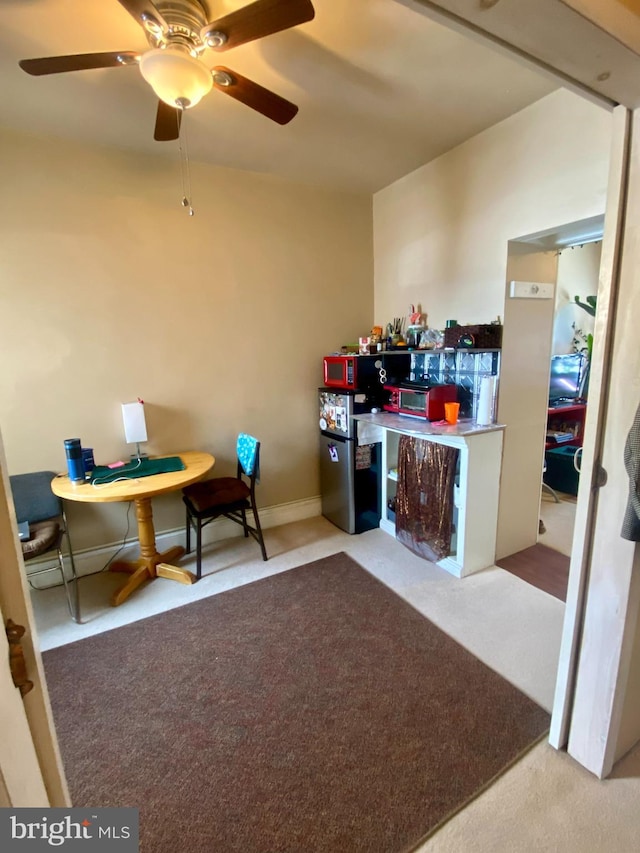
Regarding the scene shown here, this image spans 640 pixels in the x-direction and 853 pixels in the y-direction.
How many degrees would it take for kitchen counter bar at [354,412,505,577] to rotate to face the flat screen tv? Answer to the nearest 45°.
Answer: approximately 180°

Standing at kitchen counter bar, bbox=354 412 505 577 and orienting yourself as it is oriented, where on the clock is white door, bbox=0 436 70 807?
The white door is roughly at 11 o'clock from the kitchen counter bar.

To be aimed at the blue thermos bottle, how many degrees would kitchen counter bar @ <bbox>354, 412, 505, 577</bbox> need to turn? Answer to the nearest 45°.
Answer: approximately 45° to its right

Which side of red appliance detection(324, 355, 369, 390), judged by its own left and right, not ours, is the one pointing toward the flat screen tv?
back

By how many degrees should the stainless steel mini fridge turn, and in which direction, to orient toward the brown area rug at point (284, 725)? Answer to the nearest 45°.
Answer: approximately 45° to its left

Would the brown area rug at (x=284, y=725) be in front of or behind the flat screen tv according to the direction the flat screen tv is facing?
in front

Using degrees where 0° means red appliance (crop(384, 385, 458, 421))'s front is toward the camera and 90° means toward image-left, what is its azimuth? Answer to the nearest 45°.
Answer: approximately 45°

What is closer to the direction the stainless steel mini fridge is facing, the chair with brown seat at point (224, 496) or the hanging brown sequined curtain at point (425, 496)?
the chair with brown seat

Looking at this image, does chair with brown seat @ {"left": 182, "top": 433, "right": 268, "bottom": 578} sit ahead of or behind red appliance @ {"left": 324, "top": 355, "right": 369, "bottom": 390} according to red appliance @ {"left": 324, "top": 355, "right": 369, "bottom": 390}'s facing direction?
ahead

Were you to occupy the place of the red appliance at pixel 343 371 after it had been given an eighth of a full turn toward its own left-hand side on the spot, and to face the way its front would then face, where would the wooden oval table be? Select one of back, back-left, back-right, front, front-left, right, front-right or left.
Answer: front-right

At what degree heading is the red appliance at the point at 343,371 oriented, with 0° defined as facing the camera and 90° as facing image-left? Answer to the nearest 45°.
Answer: approximately 45°

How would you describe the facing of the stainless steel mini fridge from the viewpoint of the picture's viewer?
facing the viewer and to the left of the viewer

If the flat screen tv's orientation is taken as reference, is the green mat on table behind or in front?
in front
